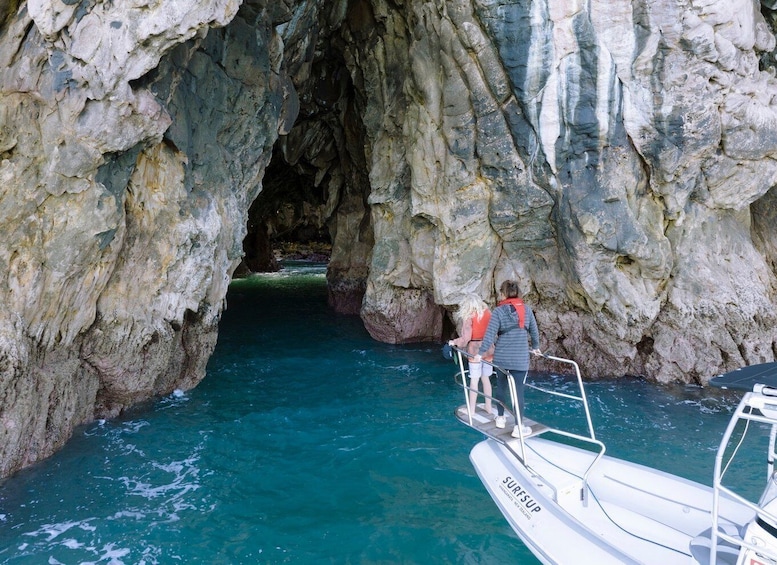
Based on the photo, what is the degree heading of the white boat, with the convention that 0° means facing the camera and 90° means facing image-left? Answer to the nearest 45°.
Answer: approximately 135°

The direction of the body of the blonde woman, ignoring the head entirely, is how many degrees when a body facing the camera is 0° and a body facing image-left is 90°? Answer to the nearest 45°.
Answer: approximately 135°

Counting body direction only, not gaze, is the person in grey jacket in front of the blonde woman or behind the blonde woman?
behind
